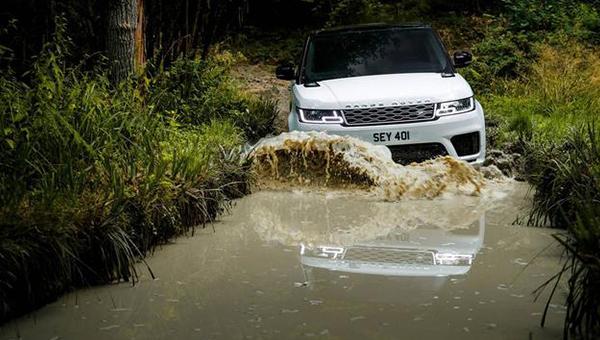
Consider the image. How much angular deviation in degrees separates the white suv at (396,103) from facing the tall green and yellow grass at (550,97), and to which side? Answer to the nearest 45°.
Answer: approximately 135° to its left

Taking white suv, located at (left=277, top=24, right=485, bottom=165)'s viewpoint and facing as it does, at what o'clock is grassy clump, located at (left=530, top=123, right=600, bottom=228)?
The grassy clump is roughly at 11 o'clock from the white suv.

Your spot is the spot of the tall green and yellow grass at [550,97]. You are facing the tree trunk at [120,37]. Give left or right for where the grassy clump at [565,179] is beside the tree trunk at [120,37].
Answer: left

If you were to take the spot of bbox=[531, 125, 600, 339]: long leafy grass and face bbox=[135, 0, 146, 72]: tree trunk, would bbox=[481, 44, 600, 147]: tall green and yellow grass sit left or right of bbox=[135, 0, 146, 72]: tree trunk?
right

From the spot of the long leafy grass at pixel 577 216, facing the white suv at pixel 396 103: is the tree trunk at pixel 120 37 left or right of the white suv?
left

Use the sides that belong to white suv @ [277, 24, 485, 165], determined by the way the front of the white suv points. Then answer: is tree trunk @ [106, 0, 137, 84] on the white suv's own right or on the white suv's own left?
on the white suv's own right

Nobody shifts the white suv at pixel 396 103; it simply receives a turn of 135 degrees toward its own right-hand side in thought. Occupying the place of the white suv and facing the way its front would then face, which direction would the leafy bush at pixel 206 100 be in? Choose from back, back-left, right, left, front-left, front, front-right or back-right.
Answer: front

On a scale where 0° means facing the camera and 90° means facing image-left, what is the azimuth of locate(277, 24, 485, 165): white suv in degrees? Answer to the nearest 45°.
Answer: approximately 0°

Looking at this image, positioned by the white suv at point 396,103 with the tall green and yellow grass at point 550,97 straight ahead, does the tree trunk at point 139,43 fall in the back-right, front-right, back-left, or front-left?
back-left
